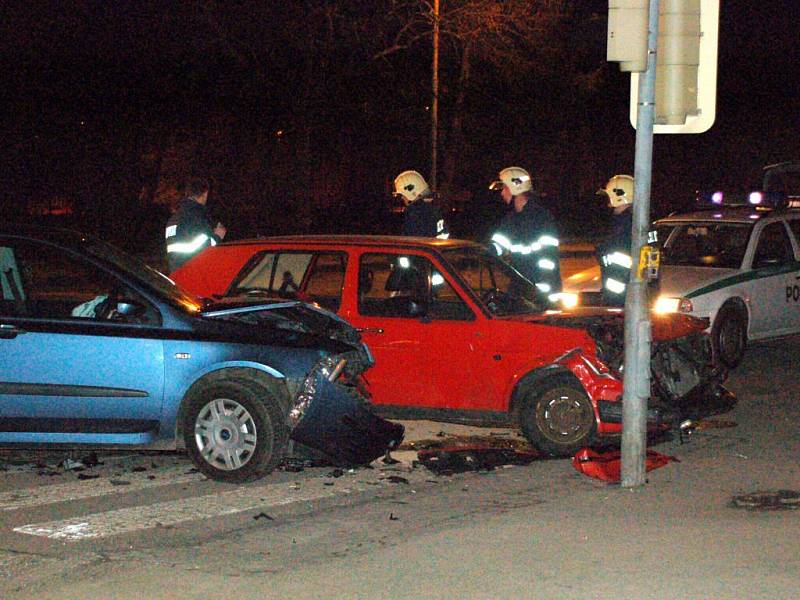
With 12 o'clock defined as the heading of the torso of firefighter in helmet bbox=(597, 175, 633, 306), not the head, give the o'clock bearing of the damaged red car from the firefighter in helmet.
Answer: The damaged red car is roughly at 10 o'clock from the firefighter in helmet.

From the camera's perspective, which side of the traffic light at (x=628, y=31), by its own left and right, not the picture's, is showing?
back

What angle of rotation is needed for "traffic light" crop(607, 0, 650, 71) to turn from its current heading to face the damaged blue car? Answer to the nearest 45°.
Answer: approximately 90° to its left

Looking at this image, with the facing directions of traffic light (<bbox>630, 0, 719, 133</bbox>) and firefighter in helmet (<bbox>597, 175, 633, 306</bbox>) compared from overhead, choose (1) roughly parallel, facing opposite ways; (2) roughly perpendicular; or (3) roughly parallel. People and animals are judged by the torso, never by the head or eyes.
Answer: roughly perpendicular

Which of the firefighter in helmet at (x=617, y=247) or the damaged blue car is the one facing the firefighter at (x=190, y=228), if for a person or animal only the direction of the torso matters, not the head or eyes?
the firefighter in helmet

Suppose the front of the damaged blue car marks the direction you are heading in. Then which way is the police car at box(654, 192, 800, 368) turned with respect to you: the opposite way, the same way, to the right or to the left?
the opposite way

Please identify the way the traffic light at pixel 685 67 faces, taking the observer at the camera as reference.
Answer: facing away from the viewer

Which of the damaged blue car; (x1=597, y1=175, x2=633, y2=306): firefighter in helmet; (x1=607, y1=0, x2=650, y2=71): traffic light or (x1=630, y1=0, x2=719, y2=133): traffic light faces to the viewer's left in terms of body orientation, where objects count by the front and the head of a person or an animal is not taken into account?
the firefighter in helmet

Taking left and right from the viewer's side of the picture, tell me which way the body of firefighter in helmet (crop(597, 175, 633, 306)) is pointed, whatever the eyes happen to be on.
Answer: facing to the left of the viewer

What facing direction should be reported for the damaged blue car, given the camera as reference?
facing to the right of the viewer
